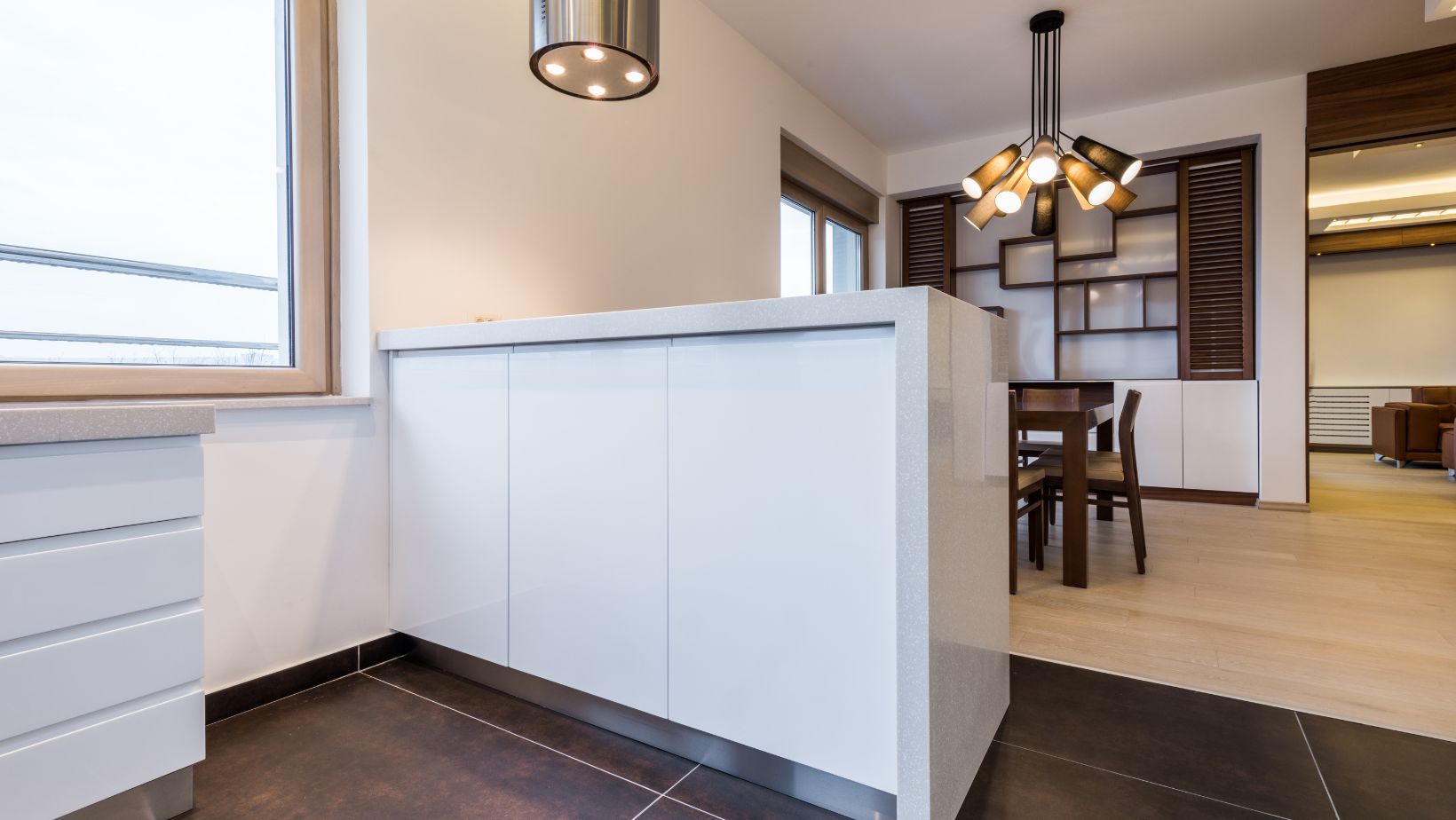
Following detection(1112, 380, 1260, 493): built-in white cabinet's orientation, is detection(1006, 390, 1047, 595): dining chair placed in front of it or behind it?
in front

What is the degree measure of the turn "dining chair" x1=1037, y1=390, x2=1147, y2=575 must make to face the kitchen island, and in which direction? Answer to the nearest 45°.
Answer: approximately 90° to its left

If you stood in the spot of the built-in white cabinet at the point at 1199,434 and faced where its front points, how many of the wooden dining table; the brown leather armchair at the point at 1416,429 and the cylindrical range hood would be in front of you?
2

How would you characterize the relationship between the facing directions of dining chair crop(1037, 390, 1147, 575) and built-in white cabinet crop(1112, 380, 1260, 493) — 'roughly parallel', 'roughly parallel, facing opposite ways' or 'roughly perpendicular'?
roughly perpendicular

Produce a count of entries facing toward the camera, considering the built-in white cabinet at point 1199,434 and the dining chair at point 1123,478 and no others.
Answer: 1

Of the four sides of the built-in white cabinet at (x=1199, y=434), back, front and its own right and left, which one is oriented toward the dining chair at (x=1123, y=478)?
front

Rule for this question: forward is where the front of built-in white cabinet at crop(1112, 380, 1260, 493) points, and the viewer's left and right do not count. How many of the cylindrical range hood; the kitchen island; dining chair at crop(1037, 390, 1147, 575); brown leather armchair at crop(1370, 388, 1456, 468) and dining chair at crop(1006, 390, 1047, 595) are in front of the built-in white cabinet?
4

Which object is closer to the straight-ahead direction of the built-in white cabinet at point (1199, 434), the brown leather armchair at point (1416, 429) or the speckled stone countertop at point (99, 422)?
the speckled stone countertop

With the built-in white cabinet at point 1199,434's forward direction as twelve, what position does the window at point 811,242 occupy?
The window is roughly at 2 o'clock from the built-in white cabinet.

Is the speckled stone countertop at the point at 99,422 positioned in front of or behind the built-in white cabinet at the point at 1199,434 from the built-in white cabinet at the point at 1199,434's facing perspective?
in front

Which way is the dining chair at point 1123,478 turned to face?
to the viewer's left

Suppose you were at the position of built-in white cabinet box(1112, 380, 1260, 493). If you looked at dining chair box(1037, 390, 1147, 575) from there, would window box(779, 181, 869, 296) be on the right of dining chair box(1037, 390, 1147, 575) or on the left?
right

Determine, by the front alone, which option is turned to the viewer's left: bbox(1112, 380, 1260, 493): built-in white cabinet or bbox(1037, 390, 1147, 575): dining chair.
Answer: the dining chair

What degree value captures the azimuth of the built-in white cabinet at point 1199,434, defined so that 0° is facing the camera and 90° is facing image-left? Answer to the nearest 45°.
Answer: approximately 0°
